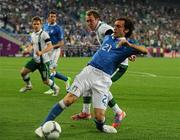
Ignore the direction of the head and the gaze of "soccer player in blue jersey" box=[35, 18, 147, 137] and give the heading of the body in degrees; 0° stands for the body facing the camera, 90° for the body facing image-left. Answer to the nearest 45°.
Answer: approximately 45°

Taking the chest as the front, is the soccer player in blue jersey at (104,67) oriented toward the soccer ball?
yes
